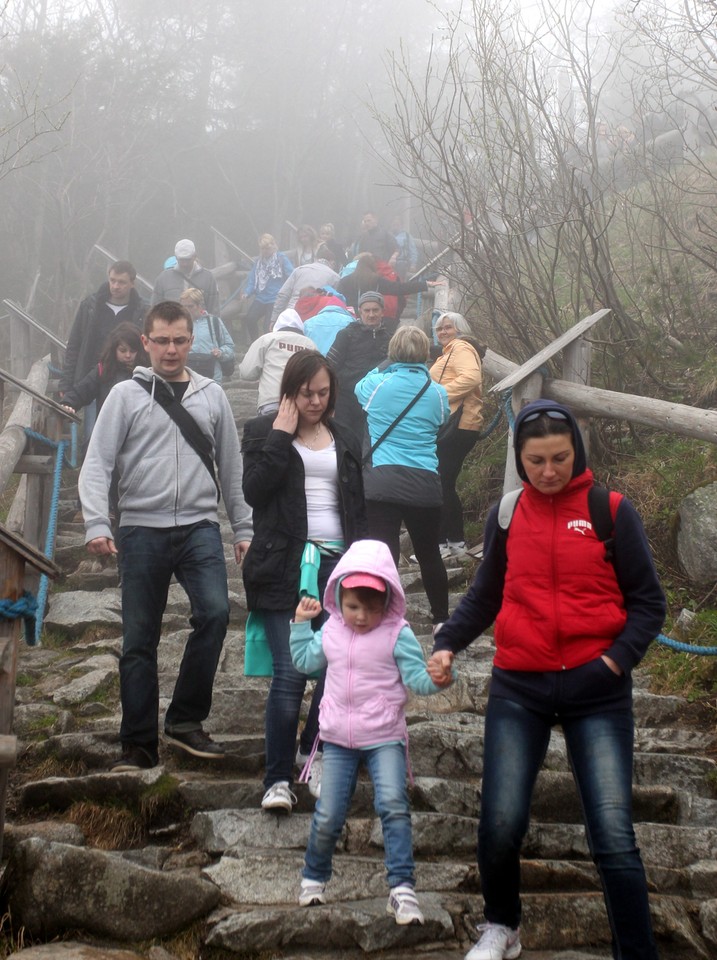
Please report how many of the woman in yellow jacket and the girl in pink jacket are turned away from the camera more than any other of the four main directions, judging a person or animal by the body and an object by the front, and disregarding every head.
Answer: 0

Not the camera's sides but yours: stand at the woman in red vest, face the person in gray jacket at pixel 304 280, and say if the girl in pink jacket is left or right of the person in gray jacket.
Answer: left

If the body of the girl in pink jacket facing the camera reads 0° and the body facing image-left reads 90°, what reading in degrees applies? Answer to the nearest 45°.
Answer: approximately 0°

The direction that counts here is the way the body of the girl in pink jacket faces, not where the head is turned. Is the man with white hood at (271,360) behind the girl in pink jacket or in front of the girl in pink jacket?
behind
